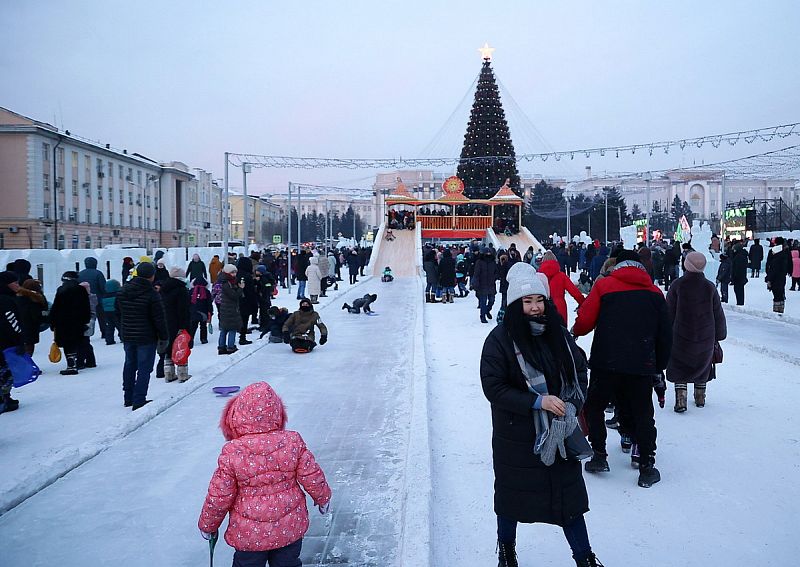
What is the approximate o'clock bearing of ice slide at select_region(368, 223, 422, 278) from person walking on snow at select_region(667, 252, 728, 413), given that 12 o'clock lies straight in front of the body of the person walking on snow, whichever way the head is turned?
The ice slide is roughly at 11 o'clock from the person walking on snow.

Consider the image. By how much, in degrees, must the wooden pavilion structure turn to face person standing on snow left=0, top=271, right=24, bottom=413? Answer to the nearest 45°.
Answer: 0° — it already faces them

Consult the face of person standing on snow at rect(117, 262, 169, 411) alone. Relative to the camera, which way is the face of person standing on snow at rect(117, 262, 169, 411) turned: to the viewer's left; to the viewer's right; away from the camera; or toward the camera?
away from the camera

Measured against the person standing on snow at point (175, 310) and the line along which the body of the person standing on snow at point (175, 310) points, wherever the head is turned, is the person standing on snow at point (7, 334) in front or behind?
behind

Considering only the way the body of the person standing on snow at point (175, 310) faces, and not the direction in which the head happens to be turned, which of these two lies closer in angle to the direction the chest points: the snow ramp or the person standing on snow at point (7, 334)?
the snow ramp

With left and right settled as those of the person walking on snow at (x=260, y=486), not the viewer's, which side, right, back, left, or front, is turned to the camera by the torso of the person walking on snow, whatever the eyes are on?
back

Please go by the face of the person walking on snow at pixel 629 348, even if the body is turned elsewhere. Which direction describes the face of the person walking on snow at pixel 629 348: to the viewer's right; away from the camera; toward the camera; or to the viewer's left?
away from the camera
